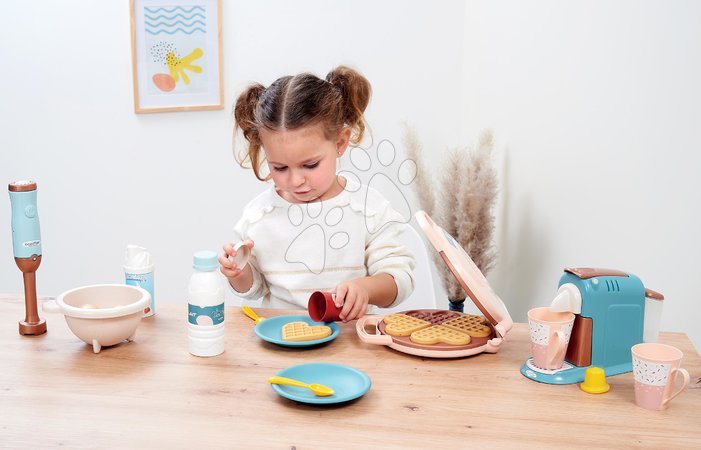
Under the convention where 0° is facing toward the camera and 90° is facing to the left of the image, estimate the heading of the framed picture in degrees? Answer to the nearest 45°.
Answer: approximately 0°

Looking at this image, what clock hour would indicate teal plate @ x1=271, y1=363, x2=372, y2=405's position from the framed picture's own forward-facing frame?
The teal plate is roughly at 12 o'clock from the framed picture.
